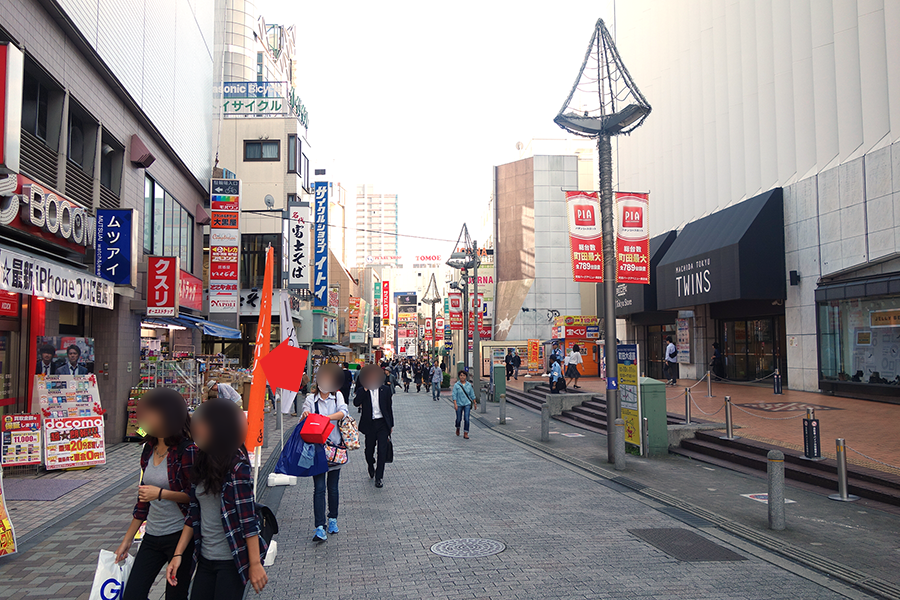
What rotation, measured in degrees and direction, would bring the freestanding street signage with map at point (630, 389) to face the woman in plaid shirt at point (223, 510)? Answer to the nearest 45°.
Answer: approximately 45° to its left

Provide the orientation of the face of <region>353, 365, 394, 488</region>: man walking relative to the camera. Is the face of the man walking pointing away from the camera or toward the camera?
toward the camera

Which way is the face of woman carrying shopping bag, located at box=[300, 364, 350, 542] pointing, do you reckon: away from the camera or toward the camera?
toward the camera

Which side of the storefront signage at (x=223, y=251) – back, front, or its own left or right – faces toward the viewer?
front

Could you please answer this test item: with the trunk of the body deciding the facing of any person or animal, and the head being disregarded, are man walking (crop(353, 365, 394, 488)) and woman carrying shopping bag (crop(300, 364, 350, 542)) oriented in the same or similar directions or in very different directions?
same or similar directions

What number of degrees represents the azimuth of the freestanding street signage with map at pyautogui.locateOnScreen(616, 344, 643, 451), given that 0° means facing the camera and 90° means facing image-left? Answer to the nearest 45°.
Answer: approximately 45°

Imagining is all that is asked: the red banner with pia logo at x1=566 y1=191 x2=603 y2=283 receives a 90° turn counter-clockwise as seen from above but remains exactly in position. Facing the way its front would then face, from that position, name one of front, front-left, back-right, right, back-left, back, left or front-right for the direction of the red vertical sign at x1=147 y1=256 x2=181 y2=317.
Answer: back

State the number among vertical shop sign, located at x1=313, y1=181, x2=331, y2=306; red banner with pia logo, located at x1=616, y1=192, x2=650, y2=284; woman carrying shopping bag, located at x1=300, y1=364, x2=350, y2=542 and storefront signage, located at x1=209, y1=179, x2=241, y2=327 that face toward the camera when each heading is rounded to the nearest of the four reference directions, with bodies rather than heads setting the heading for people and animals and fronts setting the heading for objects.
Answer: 4

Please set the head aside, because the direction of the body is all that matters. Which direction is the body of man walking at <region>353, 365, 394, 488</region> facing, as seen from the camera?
toward the camera

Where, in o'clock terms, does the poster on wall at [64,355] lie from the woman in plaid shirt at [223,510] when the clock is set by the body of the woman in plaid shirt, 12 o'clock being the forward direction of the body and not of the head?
The poster on wall is roughly at 4 o'clock from the woman in plaid shirt.

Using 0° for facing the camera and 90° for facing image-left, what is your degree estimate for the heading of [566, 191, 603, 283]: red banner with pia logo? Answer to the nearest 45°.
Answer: approximately 0°

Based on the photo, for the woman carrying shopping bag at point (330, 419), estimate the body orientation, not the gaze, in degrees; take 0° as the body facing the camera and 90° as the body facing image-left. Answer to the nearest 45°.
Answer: approximately 0°

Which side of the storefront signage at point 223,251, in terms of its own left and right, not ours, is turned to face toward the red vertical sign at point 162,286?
front

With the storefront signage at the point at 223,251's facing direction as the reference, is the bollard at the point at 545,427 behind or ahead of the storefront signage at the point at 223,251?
ahead
